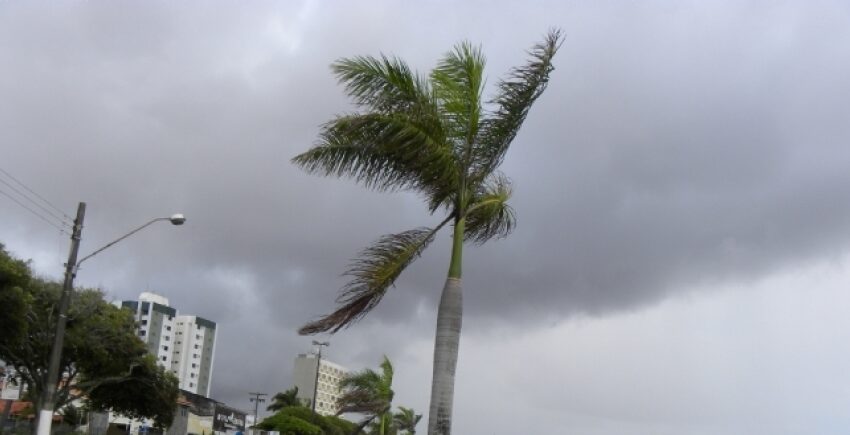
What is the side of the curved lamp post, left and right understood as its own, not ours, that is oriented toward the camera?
right

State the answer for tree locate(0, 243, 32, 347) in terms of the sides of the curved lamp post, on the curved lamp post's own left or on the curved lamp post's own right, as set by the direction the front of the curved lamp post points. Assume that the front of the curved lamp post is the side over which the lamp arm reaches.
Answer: on the curved lamp post's own left

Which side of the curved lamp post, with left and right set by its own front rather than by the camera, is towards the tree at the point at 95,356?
left

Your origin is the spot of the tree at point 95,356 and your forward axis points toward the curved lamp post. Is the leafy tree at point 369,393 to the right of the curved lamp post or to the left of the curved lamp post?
left

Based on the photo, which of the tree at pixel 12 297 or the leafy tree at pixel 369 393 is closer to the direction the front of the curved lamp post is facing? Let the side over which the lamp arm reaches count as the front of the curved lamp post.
the leafy tree

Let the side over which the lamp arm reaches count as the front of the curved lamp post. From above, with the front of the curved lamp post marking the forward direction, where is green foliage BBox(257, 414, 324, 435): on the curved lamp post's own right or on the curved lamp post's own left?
on the curved lamp post's own left

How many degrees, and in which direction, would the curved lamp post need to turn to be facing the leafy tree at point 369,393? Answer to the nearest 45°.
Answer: approximately 45° to its left
